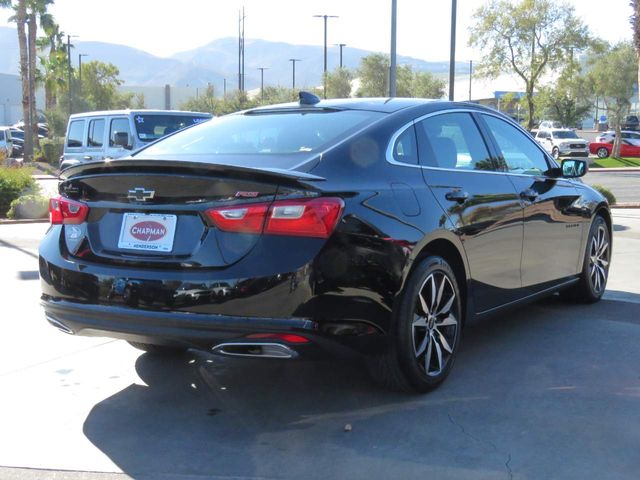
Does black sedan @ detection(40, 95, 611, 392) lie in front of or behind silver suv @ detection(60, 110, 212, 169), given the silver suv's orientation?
in front

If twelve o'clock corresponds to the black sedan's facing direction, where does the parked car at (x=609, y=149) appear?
The parked car is roughly at 11 o'clock from the black sedan.

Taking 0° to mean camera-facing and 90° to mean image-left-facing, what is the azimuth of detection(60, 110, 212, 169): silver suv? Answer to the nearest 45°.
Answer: approximately 315°

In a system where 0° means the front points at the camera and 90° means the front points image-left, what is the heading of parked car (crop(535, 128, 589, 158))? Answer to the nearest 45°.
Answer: approximately 315°

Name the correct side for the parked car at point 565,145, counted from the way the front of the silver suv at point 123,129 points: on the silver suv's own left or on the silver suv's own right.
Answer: on the silver suv's own left

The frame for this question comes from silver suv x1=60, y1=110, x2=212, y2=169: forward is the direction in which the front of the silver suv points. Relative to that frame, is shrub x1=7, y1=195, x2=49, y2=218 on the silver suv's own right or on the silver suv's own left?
on the silver suv's own right

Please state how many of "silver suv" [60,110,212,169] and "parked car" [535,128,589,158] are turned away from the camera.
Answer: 0

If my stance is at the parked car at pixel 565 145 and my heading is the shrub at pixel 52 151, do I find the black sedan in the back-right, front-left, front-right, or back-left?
front-left

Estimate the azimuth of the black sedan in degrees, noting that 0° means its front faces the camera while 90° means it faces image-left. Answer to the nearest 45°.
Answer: approximately 225°

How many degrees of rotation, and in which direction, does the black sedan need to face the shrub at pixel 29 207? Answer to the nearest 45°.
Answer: approximately 90° to its left

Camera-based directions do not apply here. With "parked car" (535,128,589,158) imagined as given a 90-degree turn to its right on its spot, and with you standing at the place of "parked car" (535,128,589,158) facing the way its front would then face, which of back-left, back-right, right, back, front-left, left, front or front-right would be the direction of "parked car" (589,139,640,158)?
back

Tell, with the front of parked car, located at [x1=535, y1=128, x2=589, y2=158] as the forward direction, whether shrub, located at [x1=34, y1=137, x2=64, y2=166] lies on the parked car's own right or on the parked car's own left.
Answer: on the parked car's own right

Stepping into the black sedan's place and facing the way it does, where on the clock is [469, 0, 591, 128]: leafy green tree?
The leafy green tree is roughly at 11 o'clock from the black sedan.

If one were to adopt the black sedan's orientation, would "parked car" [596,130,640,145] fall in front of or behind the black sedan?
in front

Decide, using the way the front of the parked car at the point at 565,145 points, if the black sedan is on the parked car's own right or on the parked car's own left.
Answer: on the parked car's own right

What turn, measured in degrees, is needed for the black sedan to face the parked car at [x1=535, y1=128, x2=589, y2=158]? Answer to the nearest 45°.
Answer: approximately 45° to its left
